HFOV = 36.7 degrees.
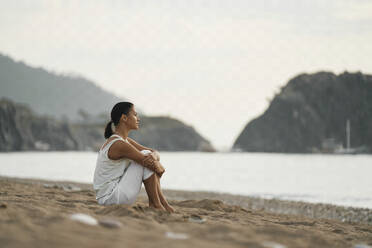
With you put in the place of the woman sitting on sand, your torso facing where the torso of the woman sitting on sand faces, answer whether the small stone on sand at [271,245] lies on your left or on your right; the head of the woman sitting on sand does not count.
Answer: on your right

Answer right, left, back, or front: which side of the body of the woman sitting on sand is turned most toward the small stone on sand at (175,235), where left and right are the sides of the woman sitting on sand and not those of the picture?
right

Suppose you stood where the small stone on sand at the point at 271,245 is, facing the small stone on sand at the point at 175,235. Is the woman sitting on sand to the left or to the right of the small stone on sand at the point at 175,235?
right

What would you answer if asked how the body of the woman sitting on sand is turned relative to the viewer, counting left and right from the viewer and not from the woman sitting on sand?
facing to the right of the viewer

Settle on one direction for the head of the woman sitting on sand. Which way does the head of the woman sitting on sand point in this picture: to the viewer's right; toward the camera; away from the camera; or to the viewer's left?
to the viewer's right
